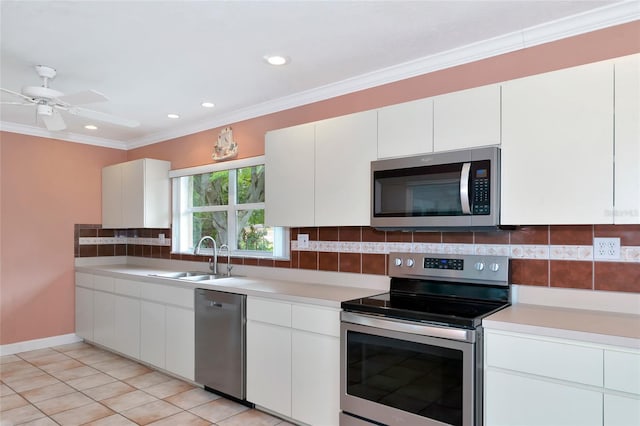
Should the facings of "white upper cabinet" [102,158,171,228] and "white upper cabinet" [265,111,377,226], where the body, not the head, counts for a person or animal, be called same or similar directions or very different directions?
same or similar directions

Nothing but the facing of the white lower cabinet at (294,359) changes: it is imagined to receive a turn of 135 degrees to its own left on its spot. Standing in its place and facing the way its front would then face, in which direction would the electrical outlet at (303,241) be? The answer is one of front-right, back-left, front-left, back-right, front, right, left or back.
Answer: left

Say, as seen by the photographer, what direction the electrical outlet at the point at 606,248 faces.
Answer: facing the viewer

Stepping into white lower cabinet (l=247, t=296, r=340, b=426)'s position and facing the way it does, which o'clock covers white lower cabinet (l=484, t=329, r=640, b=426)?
white lower cabinet (l=484, t=329, r=640, b=426) is roughly at 9 o'clock from white lower cabinet (l=247, t=296, r=340, b=426).

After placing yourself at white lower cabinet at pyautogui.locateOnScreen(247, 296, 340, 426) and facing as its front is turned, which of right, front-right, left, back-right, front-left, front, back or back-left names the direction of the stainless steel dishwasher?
right

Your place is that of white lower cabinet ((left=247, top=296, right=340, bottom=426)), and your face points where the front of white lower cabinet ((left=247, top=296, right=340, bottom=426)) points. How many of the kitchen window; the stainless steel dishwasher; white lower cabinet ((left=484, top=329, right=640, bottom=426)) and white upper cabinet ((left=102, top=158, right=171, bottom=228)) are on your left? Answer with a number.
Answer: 1

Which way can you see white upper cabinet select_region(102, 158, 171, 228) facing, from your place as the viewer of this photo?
facing the viewer and to the left of the viewer

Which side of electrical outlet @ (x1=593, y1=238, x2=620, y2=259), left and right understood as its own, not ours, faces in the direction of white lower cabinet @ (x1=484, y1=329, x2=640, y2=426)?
front

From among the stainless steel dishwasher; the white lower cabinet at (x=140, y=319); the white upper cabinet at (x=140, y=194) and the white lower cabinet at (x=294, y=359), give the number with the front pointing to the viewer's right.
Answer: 0

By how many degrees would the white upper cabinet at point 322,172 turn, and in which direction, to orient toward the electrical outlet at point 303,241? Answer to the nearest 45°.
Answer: approximately 135° to its right

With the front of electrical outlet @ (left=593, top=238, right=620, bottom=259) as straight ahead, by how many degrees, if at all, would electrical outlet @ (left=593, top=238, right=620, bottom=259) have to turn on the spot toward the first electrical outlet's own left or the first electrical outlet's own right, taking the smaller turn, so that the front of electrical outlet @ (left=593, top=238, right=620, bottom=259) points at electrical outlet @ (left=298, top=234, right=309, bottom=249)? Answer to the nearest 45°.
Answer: approximately 90° to the first electrical outlet's own right

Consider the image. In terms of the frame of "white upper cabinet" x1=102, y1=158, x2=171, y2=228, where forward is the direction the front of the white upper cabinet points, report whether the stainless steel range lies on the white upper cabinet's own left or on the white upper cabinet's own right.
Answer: on the white upper cabinet's own left
